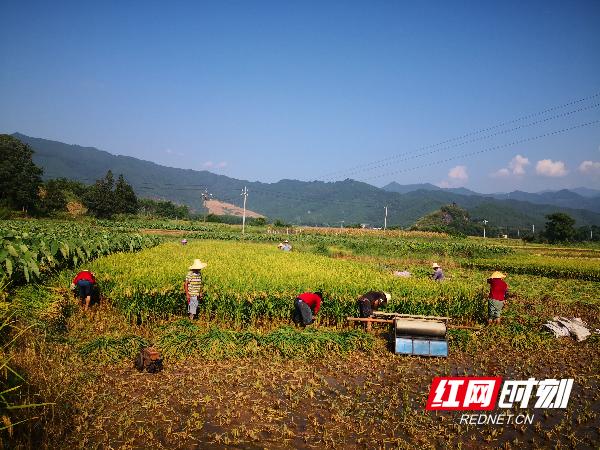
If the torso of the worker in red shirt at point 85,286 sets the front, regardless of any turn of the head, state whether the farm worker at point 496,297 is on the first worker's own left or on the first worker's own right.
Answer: on the first worker's own right

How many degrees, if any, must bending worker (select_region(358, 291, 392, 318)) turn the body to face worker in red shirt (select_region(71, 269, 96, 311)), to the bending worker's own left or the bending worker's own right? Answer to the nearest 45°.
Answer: approximately 180°

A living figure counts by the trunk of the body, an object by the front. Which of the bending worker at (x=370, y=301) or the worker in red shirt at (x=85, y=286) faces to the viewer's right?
the bending worker

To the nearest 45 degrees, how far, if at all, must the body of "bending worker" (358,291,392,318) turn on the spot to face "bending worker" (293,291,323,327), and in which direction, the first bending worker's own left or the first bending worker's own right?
approximately 180°

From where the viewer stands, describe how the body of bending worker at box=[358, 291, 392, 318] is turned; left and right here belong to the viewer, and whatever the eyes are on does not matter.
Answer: facing to the right of the viewer
